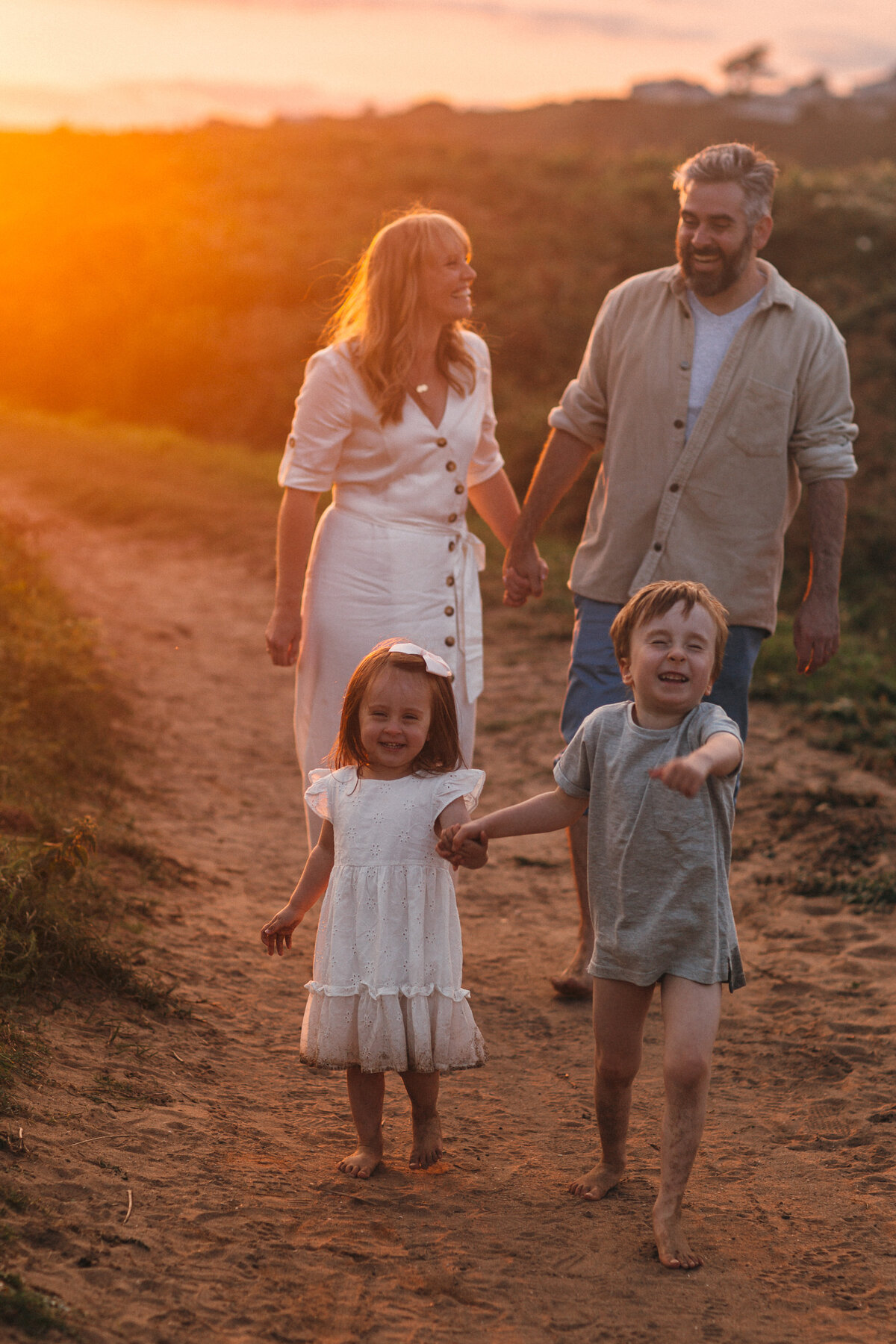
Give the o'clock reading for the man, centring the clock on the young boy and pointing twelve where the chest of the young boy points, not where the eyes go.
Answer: The man is roughly at 6 o'clock from the young boy.

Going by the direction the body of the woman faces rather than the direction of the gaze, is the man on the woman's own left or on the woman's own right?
on the woman's own left

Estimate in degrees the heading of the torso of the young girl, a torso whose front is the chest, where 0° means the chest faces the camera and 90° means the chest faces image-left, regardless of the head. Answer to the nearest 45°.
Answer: approximately 0°

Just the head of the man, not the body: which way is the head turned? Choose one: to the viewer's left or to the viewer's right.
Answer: to the viewer's left

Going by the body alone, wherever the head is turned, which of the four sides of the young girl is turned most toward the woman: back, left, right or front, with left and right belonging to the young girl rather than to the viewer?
back

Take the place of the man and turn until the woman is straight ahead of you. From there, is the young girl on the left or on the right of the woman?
left

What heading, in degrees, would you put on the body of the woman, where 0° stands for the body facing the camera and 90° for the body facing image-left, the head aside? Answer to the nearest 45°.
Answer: approximately 315°

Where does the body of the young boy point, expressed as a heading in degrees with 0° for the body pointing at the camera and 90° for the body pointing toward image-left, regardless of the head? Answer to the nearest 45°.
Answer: approximately 0°

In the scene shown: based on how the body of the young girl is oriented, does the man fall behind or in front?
behind
